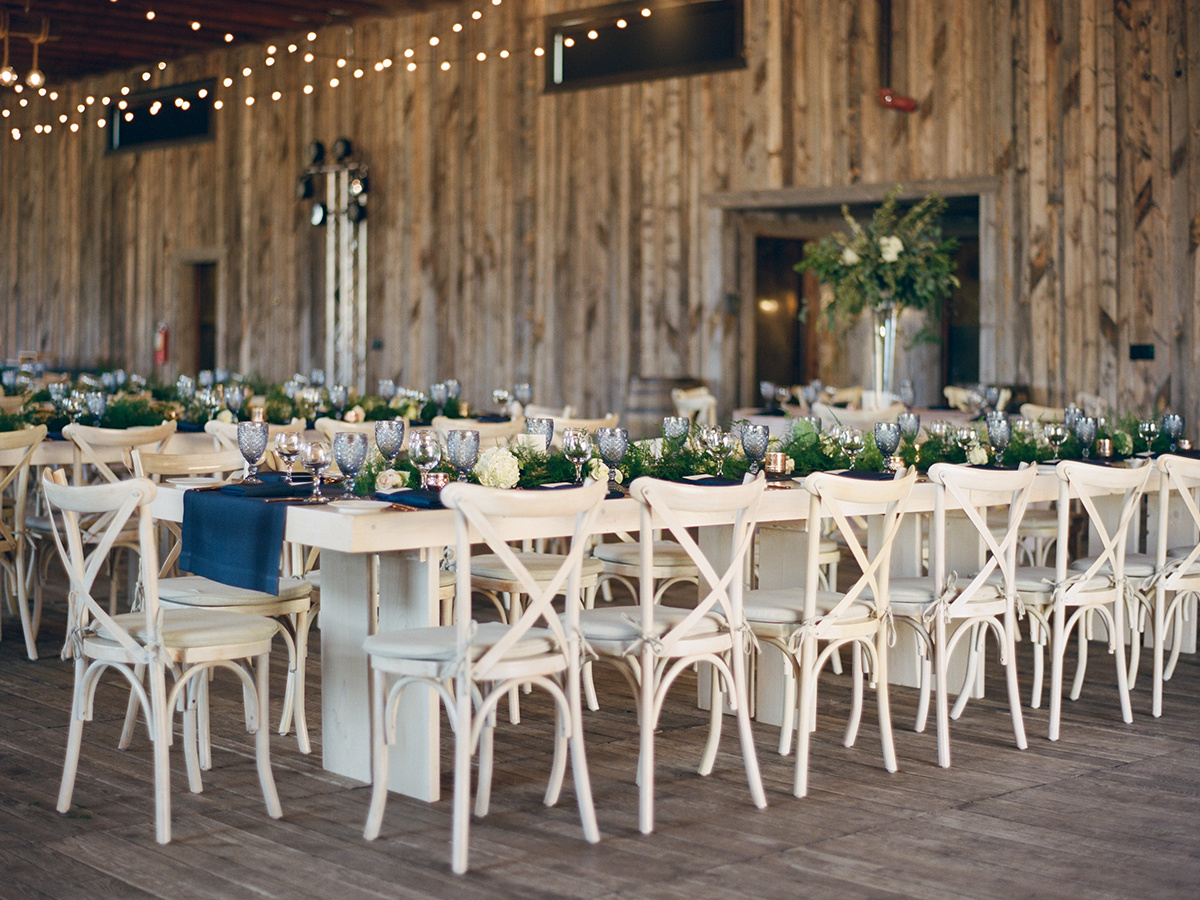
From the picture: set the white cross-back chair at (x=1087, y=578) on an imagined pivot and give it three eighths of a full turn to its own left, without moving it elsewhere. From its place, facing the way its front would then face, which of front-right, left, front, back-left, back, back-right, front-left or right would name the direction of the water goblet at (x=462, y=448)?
front-right

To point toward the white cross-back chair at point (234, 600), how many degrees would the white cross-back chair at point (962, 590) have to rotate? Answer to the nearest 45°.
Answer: approximately 45° to its left

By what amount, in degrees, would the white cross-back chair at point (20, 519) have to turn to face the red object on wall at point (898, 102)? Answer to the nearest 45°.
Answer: approximately 90° to its right

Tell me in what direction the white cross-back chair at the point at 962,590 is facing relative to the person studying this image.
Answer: facing away from the viewer and to the left of the viewer

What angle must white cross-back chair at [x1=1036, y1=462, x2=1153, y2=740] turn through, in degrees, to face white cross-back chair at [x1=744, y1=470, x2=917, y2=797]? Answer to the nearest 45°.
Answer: approximately 90° to its left

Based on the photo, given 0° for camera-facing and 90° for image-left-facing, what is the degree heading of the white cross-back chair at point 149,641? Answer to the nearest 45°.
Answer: approximately 225°

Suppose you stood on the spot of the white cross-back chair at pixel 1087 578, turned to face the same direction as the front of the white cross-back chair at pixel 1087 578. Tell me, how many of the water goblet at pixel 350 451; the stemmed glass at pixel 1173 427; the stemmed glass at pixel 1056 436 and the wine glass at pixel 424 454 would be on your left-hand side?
2
